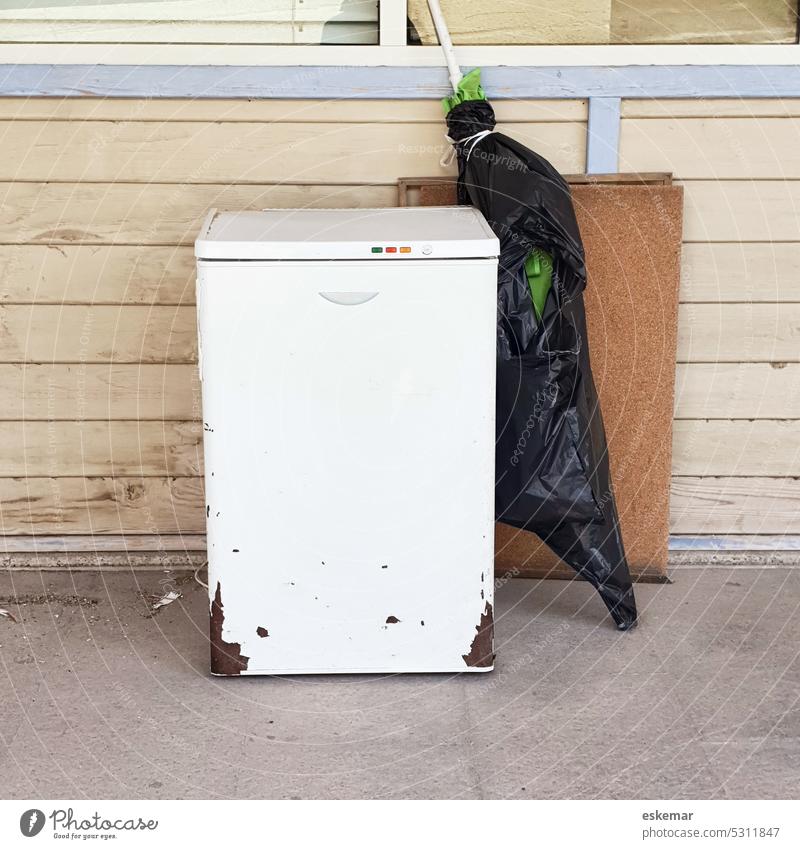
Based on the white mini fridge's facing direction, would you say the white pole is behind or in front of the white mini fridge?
behind

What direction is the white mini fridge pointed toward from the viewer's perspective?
toward the camera

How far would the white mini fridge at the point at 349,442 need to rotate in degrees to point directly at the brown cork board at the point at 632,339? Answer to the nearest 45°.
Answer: approximately 135° to its left
